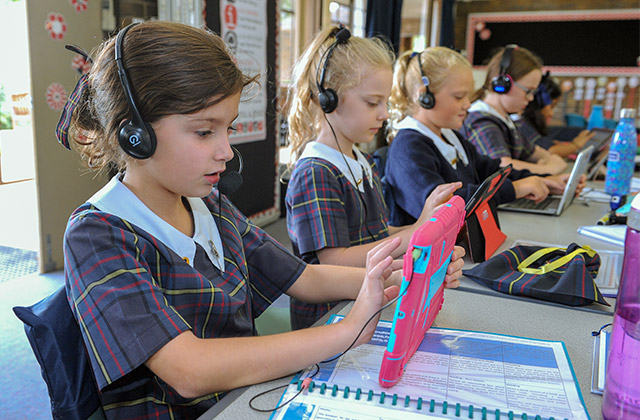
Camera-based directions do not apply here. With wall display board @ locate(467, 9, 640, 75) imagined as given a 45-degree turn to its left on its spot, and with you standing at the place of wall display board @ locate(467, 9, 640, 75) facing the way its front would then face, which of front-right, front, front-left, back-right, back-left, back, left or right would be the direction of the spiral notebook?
front-right

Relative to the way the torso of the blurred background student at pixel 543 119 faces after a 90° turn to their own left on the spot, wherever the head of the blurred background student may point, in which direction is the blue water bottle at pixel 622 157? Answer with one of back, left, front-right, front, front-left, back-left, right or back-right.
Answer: back

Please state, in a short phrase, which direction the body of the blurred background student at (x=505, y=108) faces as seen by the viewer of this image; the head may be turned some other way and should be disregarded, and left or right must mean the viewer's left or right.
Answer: facing to the right of the viewer

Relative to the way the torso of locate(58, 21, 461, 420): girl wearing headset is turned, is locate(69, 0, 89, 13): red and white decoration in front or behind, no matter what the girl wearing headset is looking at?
behind

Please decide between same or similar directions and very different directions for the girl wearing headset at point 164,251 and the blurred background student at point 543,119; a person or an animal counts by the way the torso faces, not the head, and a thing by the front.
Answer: same or similar directions

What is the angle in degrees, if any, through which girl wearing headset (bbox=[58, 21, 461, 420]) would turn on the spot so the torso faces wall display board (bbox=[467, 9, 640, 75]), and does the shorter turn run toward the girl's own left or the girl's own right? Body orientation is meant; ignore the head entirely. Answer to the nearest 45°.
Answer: approximately 90° to the girl's own left

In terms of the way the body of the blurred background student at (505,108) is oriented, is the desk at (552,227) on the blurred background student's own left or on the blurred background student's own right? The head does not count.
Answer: on the blurred background student's own right

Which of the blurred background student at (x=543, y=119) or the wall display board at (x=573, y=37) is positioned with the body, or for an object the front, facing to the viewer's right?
the blurred background student

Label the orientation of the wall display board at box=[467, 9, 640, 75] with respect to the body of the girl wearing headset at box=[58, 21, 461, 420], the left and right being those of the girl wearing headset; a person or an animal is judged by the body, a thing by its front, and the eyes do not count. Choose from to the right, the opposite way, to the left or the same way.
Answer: to the right

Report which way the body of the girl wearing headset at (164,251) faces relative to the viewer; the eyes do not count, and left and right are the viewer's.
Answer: facing the viewer and to the right of the viewer

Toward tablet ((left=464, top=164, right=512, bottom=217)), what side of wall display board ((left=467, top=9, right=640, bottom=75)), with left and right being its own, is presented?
front

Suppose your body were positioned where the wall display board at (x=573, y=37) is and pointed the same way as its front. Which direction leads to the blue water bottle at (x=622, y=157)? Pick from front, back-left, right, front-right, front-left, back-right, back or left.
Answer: front

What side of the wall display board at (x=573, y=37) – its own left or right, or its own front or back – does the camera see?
front

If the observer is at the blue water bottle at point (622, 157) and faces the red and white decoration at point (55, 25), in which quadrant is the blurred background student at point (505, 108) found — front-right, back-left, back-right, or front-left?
front-right

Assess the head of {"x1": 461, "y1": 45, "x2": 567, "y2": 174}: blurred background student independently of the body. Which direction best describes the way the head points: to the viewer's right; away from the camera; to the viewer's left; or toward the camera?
to the viewer's right

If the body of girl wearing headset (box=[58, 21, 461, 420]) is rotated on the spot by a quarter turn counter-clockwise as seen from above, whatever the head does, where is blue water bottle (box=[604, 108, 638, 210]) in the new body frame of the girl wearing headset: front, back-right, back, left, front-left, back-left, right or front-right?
front

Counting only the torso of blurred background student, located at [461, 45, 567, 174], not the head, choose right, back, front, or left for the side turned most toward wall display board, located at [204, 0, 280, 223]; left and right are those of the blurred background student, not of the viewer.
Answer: back

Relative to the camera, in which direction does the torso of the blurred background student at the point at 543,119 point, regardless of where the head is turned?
to the viewer's right
